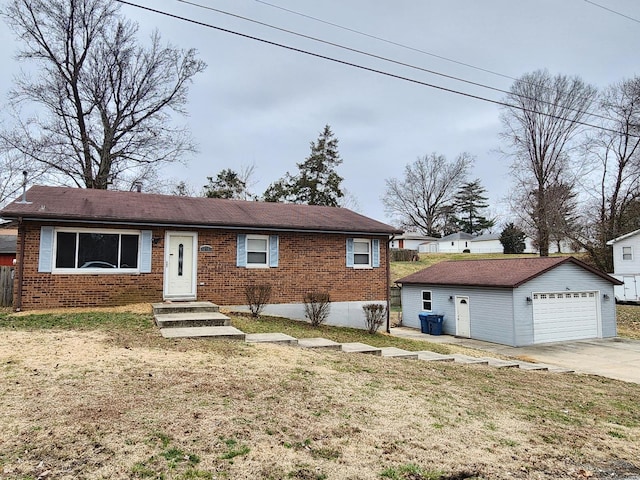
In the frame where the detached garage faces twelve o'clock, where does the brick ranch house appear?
The brick ranch house is roughly at 3 o'clock from the detached garage.

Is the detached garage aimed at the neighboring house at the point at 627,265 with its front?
no

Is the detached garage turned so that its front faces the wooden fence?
no

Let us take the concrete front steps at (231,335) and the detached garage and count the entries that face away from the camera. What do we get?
0

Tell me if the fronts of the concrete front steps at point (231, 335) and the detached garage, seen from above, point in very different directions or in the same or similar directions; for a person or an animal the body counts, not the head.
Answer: same or similar directions

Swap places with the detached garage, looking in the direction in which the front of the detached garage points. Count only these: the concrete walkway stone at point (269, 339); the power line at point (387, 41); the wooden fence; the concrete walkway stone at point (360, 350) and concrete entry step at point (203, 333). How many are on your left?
0

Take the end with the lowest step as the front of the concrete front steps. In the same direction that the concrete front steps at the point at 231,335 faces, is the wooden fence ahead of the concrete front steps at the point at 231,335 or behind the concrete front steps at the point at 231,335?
behind

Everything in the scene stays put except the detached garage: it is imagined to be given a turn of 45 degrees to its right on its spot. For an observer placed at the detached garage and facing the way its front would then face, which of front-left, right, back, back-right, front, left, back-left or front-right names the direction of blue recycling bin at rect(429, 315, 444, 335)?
right

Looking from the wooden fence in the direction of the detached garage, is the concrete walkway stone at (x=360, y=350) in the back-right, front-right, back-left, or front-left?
front-right

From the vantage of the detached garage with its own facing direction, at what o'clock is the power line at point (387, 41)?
The power line is roughly at 2 o'clock from the detached garage.

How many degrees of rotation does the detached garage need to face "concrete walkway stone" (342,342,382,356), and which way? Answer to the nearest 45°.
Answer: approximately 45° to its right

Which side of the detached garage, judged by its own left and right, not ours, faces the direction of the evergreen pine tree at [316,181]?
back

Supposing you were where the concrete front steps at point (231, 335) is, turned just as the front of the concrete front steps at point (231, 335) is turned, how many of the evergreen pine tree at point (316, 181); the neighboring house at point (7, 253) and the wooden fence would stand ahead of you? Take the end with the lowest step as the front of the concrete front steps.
0
